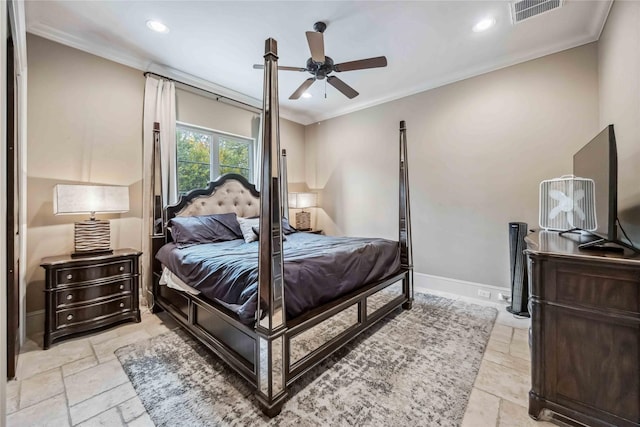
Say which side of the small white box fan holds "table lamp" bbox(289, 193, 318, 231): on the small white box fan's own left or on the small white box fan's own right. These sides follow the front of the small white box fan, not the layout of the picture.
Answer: on the small white box fan's own right

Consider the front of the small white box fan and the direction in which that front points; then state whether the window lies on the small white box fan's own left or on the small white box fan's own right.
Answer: on the small white box fan's own right

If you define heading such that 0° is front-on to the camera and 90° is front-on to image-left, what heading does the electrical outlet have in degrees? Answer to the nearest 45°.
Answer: approximately 45°

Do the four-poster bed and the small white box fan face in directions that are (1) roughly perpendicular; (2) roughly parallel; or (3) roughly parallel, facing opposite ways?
roughly perpendicular

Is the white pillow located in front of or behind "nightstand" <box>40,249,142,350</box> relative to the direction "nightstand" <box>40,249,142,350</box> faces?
in front

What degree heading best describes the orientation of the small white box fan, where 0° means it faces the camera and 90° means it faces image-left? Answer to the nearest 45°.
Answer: approximately 0°

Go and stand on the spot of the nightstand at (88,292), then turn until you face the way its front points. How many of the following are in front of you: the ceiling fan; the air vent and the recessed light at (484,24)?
3

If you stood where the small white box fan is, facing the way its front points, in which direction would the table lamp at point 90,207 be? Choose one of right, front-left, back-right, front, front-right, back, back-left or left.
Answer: front-right

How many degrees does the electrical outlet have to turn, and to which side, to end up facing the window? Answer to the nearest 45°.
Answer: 0° — it already faces it

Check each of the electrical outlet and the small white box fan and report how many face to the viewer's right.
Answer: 0
